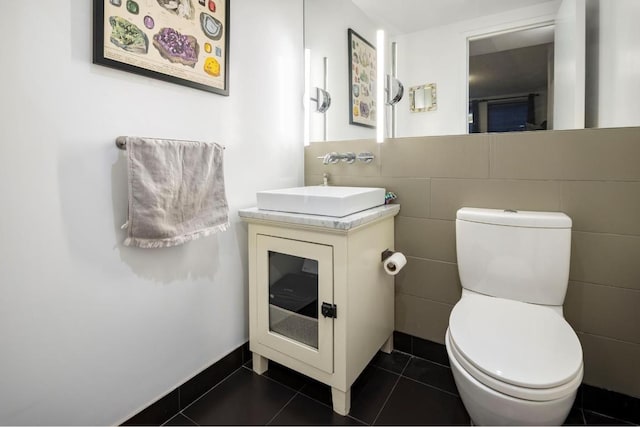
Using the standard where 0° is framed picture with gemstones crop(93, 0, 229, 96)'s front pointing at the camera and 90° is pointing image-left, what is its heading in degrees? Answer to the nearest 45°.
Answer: approximately 315°

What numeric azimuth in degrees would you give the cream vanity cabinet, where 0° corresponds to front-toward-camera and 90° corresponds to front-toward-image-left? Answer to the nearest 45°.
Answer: approximately 45°

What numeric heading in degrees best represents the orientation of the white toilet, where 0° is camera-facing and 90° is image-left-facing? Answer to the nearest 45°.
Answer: approximately 0°

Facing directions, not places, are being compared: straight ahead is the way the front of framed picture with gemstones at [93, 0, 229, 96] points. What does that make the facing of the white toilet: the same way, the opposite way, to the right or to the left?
to the right
